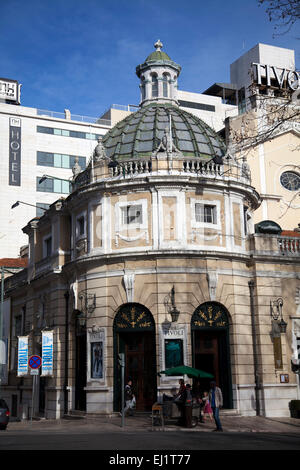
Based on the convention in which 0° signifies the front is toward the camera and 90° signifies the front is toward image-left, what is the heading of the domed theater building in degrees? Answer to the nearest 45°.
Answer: approximately 0°

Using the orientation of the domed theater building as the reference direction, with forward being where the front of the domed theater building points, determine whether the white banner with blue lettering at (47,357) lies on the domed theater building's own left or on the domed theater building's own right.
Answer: on the domed theater building's own right
